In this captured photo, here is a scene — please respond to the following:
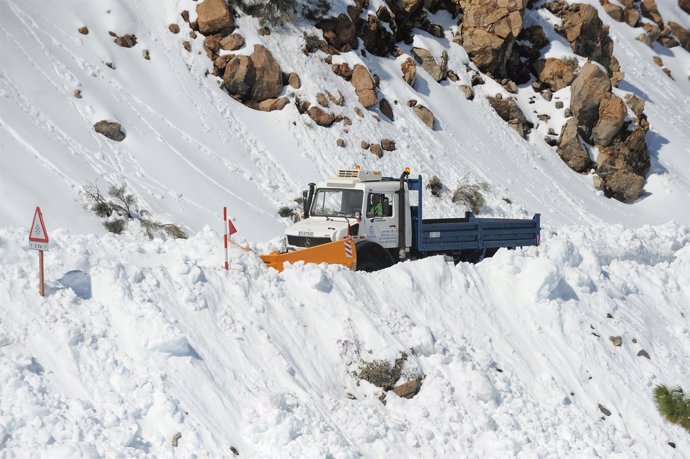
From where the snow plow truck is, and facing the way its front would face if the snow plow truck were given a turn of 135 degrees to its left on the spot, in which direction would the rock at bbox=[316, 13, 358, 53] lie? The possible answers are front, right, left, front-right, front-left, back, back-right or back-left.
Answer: left

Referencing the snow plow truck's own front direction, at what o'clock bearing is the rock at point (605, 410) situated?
The rock is roughly at 9 o'clock from the snow plow truck.

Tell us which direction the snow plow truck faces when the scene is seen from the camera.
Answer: facing the viewer and to the left of the viewer

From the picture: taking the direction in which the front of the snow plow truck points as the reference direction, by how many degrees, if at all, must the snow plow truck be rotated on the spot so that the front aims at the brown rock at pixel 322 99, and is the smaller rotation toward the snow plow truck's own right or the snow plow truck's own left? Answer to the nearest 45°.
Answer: approximately 135° to the snow plow truck's own right

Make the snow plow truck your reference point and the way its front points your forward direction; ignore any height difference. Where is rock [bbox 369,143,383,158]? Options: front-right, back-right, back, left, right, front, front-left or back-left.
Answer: back-right

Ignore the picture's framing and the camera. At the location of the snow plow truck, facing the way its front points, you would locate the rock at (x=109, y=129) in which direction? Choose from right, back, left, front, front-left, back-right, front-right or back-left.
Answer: right

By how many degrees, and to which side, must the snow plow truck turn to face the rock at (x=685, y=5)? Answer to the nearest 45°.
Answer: approximately 180°

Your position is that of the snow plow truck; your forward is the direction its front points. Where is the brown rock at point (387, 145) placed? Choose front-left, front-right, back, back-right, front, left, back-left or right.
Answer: back-right

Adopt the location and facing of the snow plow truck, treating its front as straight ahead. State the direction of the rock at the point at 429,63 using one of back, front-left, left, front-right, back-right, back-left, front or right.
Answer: back-right

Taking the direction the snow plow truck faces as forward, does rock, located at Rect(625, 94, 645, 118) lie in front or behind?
behind

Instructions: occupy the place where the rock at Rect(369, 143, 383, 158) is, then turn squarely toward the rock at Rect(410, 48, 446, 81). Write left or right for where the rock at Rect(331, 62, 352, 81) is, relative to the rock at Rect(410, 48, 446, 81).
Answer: left
